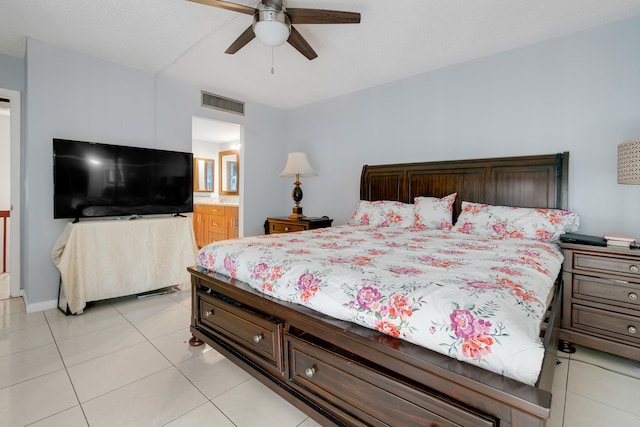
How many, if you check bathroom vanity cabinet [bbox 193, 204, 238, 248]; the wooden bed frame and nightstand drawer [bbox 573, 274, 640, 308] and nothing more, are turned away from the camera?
0

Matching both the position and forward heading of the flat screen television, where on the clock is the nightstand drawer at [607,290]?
The nightstand drawer is roughly at 12 o'clock from the flat screen television.

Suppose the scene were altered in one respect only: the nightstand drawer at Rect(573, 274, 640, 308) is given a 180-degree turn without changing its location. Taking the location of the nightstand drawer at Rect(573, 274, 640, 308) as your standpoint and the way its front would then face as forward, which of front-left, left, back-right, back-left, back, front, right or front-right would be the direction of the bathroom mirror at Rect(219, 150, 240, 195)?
back-left

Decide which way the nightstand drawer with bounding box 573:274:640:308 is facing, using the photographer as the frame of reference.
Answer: facing the viewer and to the left of the viewer

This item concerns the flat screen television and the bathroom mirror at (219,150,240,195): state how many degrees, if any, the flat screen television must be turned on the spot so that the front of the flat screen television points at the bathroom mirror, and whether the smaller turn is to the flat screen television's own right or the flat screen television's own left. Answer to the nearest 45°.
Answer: approximately 90° to the flat screen television's own left

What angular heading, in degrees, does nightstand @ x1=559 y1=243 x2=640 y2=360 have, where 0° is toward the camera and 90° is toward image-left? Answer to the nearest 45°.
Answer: approximately 45°

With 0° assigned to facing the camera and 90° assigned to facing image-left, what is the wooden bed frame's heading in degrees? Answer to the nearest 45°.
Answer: approximately 45°

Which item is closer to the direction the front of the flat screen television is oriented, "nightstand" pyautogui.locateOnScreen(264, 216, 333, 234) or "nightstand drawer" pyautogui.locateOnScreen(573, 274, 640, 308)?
the nightstand drawer

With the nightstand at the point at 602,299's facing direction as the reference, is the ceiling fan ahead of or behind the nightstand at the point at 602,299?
ahead

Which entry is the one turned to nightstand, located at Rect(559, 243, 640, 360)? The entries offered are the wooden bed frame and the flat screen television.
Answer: the flat screen television

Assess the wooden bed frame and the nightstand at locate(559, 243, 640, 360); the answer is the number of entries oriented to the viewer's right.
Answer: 0

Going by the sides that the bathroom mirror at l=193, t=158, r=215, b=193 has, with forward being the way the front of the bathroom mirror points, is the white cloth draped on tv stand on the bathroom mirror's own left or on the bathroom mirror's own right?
on the bathroom mirror's own right
